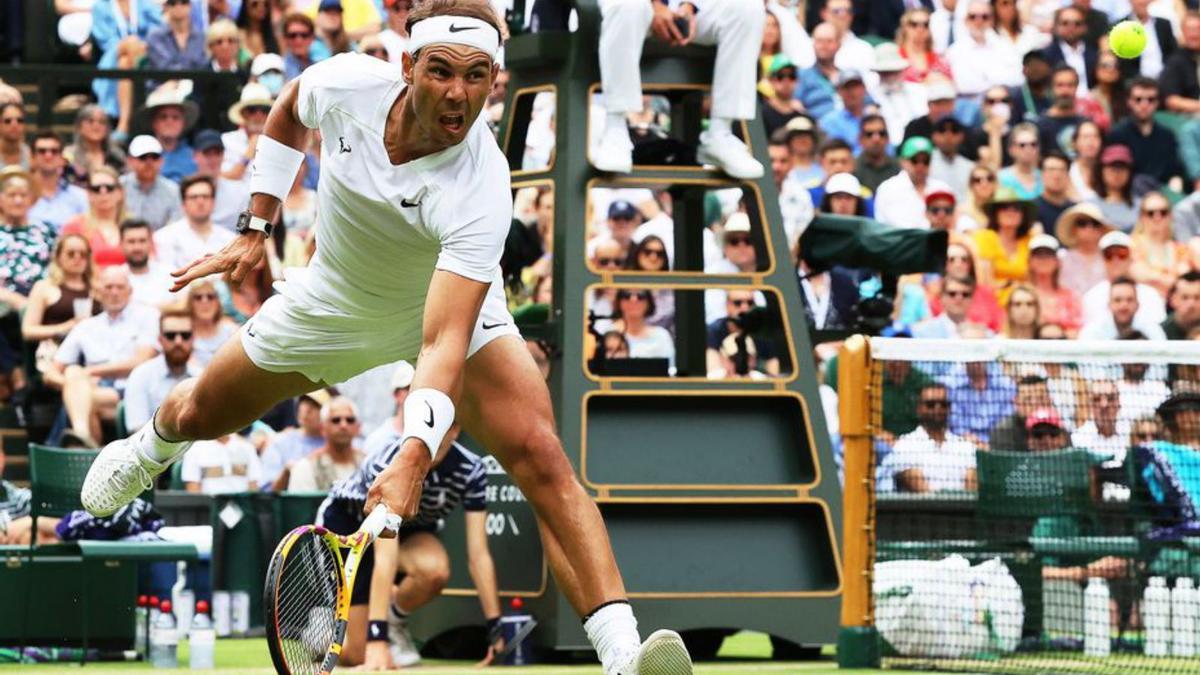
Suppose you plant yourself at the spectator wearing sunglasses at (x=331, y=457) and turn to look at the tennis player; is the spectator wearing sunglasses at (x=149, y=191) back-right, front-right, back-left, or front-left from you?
back-right

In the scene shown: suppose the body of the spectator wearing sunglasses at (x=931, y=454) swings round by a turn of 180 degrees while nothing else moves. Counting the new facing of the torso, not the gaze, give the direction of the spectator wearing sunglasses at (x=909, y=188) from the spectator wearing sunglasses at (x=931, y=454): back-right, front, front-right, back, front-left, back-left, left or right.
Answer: front

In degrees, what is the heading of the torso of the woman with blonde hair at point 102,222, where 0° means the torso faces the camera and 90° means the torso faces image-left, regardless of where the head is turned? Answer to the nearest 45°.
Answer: approximately 0°

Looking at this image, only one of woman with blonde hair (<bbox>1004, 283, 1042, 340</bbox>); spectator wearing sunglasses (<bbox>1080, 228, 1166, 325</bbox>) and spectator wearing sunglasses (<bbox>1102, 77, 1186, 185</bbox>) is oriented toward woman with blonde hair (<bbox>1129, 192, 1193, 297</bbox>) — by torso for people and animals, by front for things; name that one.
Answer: spectator wearing sunglasses (<bbox>1102, 77, 1186, 185</bbox>)
